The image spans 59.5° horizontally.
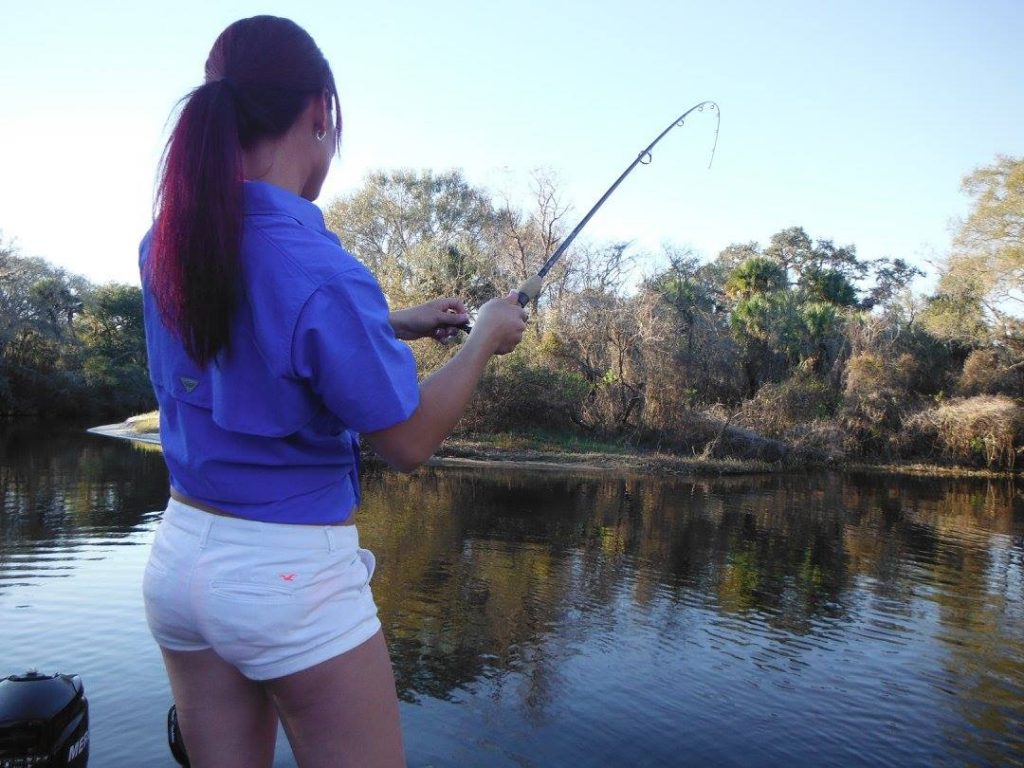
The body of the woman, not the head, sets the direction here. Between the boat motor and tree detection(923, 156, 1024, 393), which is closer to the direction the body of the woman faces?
the tree

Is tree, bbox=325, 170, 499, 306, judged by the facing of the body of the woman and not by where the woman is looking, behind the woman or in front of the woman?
in front

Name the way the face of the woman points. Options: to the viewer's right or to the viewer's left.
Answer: to the viewer's right

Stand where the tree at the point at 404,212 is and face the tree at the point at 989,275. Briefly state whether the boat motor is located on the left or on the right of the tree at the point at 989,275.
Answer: right

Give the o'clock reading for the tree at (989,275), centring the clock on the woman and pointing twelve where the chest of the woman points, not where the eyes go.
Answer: The tree is roughly at 12 o'clock from the woman.

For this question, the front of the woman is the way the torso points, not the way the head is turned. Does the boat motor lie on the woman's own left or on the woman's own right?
on the woman's own left

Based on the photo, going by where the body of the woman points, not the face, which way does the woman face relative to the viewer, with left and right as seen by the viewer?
facing away from the viewer and to the right of the viewer

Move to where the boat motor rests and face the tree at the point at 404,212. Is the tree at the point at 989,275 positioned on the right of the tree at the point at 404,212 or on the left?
right
